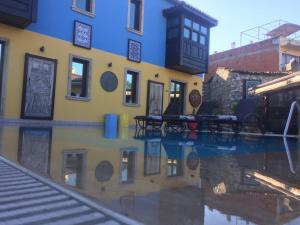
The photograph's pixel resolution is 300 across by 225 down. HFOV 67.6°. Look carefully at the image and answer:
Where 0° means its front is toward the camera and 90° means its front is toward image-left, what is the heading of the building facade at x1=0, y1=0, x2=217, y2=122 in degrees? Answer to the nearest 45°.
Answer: approximately 315°

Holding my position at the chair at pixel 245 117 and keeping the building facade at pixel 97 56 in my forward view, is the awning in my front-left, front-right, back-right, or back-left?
back-left

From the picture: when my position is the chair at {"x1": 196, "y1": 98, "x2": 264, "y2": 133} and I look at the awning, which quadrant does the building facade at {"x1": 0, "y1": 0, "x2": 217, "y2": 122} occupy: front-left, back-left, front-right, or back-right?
back-left

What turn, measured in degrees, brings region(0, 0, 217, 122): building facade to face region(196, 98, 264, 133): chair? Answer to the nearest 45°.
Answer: approximately 45° to its left
